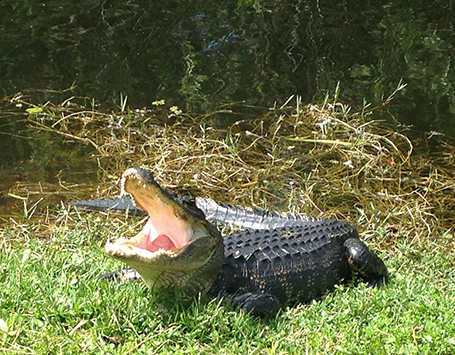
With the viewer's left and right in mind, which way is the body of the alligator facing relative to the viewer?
facing the viewer and to the left of the viewer
